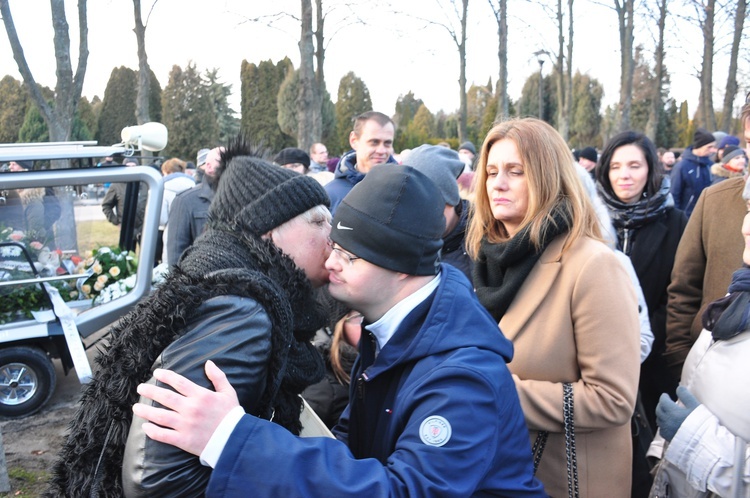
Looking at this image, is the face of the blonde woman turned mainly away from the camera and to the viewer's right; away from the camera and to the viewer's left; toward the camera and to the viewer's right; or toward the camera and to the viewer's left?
toward the camera and to the viewer's left

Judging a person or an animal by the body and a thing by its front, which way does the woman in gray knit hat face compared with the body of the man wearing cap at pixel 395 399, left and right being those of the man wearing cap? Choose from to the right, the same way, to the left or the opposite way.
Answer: the opposite way

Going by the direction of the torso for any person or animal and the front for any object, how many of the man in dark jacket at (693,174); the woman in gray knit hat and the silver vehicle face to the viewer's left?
1

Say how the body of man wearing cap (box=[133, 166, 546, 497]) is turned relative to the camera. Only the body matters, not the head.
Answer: to the viewer's left

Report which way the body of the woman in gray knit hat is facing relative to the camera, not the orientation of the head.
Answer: to the viewer's right

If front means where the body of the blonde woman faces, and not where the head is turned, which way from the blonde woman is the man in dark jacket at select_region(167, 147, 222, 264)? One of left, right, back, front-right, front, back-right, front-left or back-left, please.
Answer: right

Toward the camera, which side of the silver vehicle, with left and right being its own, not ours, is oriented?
left

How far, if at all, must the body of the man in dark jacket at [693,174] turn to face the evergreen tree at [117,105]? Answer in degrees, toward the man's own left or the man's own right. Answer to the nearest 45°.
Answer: approximately 180°

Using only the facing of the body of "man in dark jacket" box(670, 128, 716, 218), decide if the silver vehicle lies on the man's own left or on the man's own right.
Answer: on the man's own right

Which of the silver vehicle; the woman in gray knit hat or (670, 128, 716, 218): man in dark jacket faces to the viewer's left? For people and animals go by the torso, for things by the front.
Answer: the silver vehicle

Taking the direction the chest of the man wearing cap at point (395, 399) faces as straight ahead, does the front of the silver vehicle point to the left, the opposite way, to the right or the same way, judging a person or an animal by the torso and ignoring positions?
the same way

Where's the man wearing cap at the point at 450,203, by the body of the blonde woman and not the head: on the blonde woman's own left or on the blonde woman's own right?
on the blonde woman's own right
